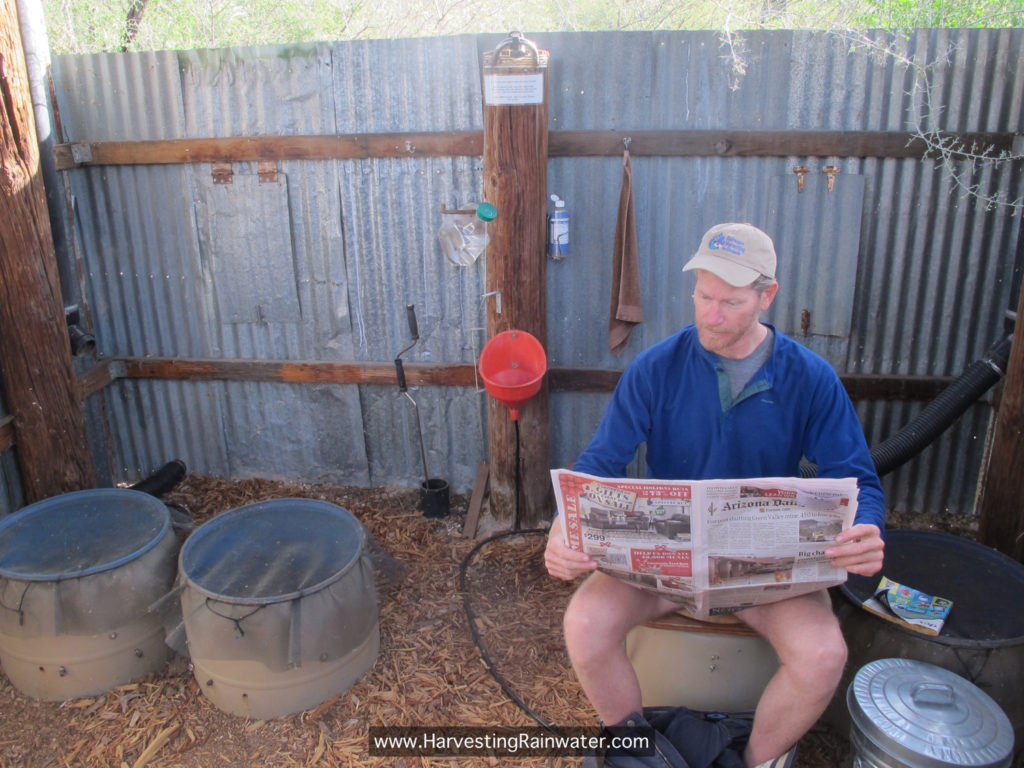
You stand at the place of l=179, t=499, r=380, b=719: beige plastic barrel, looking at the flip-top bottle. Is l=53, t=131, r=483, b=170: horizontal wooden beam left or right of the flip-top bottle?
left
